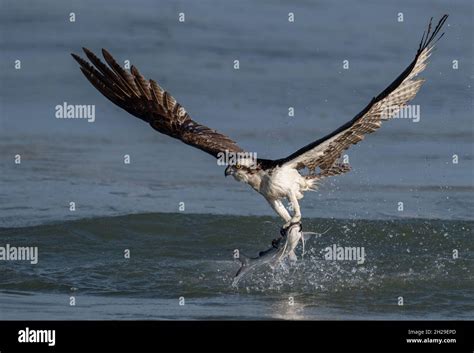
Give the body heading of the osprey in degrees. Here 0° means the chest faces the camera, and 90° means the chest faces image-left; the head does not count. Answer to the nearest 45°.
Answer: approximately 45°
